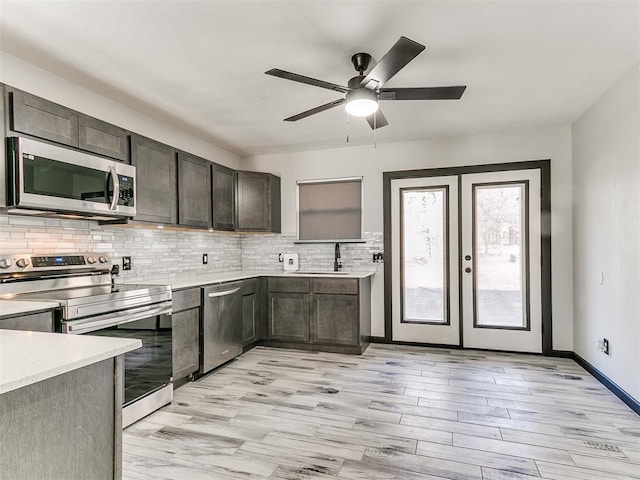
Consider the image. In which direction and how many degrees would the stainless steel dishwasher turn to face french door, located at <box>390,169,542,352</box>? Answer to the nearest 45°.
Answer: approximately 45° to its left

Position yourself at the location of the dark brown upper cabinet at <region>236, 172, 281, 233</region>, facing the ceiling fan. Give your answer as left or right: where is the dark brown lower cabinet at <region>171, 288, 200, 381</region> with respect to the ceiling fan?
right

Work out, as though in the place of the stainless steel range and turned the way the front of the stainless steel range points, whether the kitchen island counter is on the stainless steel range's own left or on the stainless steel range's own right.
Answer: on the stainless steel range's own right

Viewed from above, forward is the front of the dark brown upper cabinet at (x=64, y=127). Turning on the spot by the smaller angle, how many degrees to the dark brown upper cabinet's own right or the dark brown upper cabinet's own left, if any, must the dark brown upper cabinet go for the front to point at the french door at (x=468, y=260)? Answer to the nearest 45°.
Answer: approximately 45° to the dark brown upper cabinet's own left

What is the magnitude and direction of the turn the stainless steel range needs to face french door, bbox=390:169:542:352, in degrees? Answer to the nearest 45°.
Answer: approximately 45° to its left

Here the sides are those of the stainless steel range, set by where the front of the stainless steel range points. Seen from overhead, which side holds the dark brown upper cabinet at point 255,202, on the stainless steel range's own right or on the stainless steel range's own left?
on the stainless steel range's own left

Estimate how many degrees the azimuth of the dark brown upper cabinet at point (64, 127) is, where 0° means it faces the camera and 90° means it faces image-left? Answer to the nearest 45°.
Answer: approximately 315°

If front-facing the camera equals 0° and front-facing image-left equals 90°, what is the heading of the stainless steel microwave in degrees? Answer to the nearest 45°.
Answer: approximately 315°
